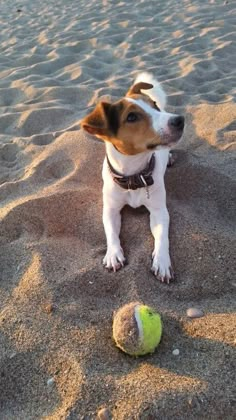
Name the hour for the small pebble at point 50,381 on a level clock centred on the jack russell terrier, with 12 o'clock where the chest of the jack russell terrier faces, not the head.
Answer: The small pebble is roughly at 1 o'clock from the jack russell terrier.

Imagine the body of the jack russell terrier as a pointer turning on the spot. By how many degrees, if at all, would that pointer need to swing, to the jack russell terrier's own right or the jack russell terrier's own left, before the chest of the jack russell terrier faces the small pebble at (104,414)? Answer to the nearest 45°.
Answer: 0° — it already faces it

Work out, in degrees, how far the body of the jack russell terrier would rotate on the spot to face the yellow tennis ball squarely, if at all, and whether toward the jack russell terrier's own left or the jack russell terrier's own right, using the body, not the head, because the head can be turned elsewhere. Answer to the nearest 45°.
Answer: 0° — it already faces it

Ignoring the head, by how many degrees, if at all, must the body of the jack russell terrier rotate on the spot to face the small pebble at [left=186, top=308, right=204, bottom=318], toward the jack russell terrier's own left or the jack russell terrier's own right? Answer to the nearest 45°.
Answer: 0° — it already faces it

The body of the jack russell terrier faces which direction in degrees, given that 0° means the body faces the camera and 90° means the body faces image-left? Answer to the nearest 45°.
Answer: approximately 0°
